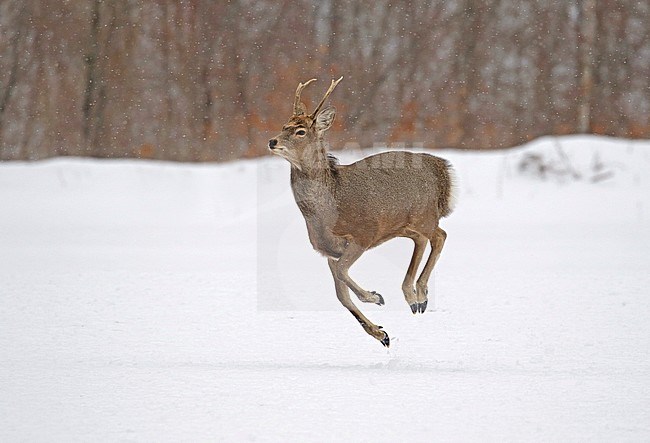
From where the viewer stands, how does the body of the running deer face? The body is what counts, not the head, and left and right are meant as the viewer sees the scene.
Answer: facing to the left of the viewer
